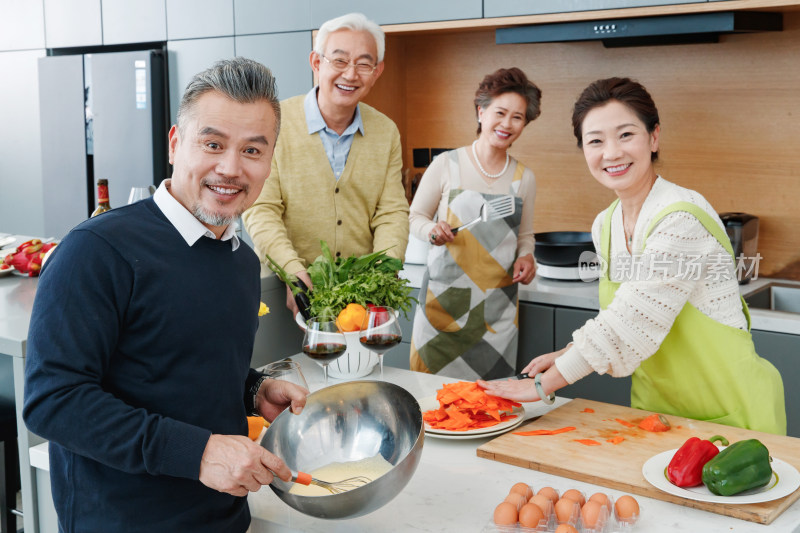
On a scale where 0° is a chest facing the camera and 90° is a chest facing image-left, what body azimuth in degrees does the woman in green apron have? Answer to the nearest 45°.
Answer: approximately 45°

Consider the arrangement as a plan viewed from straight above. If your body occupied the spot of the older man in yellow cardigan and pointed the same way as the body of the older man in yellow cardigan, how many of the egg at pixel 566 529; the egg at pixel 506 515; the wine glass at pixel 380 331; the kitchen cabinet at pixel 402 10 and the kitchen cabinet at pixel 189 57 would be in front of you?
3

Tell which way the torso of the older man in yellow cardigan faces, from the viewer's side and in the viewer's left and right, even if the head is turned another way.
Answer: facing the viewer

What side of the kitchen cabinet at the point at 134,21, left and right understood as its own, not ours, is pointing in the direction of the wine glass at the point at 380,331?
front

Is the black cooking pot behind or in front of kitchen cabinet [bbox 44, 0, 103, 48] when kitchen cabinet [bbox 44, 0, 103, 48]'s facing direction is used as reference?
in front

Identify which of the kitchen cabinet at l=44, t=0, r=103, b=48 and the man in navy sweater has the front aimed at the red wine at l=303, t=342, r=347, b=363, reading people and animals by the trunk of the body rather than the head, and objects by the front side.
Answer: the kitchen cabinet

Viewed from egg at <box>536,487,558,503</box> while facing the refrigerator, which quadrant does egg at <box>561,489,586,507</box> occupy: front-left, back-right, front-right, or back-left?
back-right

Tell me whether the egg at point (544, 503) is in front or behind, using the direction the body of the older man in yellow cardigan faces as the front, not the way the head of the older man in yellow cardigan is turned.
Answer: in front

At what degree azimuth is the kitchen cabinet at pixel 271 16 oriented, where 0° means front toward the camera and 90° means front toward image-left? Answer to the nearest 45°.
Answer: approximately 0°

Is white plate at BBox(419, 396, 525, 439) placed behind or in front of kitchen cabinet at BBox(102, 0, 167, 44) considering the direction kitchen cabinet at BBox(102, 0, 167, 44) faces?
in front

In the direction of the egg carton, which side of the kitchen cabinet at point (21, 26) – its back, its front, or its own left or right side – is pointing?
front

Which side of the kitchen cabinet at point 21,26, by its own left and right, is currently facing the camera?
front

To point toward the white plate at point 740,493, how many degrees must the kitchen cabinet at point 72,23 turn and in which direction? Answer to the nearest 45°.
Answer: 0° — it already faces it

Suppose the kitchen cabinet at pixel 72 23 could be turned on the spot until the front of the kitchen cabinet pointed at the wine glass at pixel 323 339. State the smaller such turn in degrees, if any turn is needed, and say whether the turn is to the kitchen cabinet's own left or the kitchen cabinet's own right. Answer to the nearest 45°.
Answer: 0° — it already faces it
